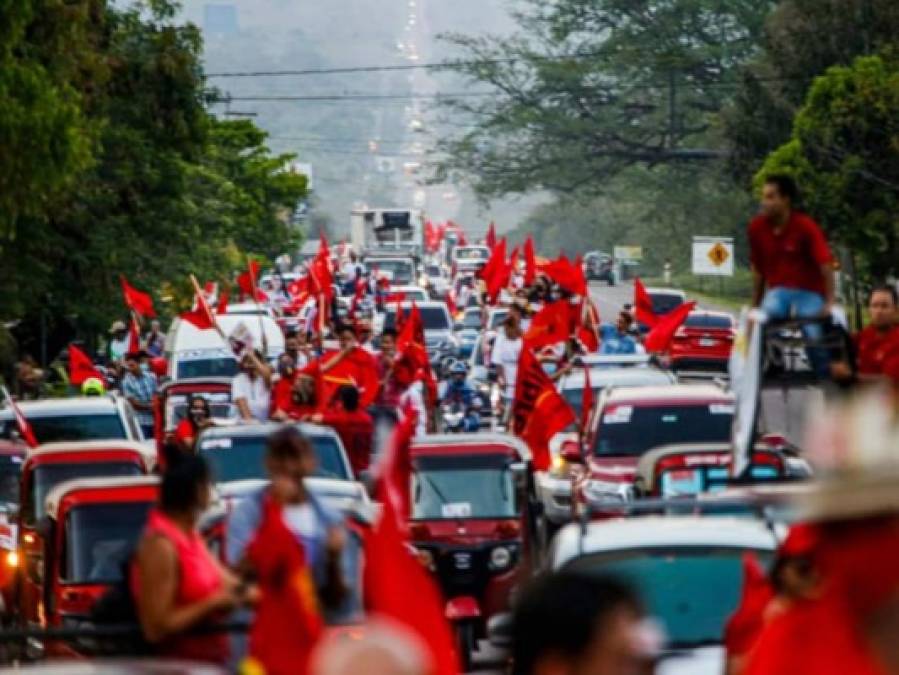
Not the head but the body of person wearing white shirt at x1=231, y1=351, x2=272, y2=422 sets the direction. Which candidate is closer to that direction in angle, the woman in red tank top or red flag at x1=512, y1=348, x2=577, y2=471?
the woman in red tank top

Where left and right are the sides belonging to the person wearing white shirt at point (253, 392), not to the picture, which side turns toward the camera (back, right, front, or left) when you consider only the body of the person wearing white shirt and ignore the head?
front

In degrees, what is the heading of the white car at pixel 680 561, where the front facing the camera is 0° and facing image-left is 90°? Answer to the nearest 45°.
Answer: approximately 0°

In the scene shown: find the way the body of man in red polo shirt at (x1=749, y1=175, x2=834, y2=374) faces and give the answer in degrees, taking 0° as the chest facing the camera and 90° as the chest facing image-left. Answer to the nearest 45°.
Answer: approximately 45°

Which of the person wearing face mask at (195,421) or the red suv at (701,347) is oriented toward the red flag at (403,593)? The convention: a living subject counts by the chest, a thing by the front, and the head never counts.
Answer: the person wearing face mask

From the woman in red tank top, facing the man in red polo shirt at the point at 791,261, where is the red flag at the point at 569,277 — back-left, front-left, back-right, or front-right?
front-left

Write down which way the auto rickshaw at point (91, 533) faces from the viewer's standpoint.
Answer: facing the viewer

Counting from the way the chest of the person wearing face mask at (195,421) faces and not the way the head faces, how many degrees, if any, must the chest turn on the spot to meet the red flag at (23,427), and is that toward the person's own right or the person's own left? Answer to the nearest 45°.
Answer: approximately 90° to the person's own right

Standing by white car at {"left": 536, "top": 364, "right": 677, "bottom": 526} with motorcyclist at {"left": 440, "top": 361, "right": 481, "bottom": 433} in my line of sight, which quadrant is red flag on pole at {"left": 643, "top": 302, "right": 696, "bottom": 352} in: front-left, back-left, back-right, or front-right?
front-right

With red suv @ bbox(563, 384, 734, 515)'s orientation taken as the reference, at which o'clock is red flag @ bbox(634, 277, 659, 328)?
The red flag is roughly at 6 o'clock from the red suv.

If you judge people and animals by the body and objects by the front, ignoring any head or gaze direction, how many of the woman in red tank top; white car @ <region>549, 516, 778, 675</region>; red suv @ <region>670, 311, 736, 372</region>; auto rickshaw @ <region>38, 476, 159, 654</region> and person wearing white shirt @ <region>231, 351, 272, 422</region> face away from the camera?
1

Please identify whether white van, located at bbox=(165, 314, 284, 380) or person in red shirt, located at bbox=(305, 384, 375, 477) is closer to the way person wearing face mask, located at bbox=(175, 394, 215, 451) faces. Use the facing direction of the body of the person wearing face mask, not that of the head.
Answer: the person in red shirt

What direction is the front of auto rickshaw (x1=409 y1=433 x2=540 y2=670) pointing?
toward the camera

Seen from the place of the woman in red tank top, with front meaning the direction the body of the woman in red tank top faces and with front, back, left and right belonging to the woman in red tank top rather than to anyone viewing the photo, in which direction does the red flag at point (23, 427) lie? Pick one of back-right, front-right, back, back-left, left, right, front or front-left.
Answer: left

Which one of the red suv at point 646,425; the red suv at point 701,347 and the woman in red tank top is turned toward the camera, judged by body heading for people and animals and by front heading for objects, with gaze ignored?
the red suv at point 646,425

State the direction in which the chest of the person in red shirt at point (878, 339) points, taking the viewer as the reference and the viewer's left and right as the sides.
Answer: facing the viewer and to the left of the viewer
